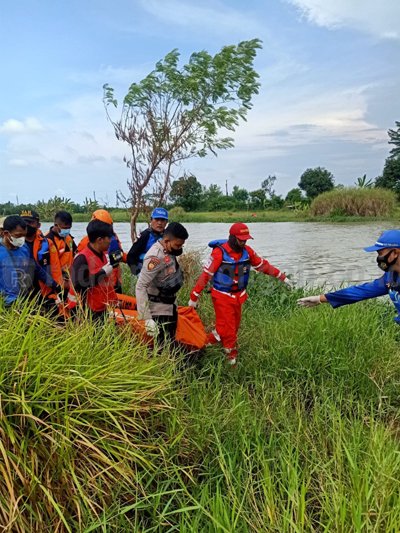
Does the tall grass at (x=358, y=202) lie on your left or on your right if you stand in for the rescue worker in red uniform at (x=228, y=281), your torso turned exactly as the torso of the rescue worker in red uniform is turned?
on your left

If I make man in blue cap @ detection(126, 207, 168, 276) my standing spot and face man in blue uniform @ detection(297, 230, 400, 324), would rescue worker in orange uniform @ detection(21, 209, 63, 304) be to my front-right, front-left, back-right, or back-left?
back-right

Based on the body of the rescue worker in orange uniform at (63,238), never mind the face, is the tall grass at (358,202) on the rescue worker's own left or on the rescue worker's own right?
on the rescue worker's own left

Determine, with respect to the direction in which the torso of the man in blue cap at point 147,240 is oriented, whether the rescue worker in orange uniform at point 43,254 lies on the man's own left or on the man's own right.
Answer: on the man's own right

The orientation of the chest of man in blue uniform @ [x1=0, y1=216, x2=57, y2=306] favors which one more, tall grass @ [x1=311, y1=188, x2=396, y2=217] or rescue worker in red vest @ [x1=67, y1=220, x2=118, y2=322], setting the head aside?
the rescue worker in red vest

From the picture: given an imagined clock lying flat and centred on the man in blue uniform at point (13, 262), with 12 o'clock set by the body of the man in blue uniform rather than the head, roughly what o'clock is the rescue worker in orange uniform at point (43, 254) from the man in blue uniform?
The rescue worker in orange uniform is roughly at 8 o'clock from the man in blue uniform.

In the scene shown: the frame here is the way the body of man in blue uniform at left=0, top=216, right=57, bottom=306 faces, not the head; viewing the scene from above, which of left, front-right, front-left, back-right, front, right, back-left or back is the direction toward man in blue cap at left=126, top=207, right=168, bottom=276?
left
